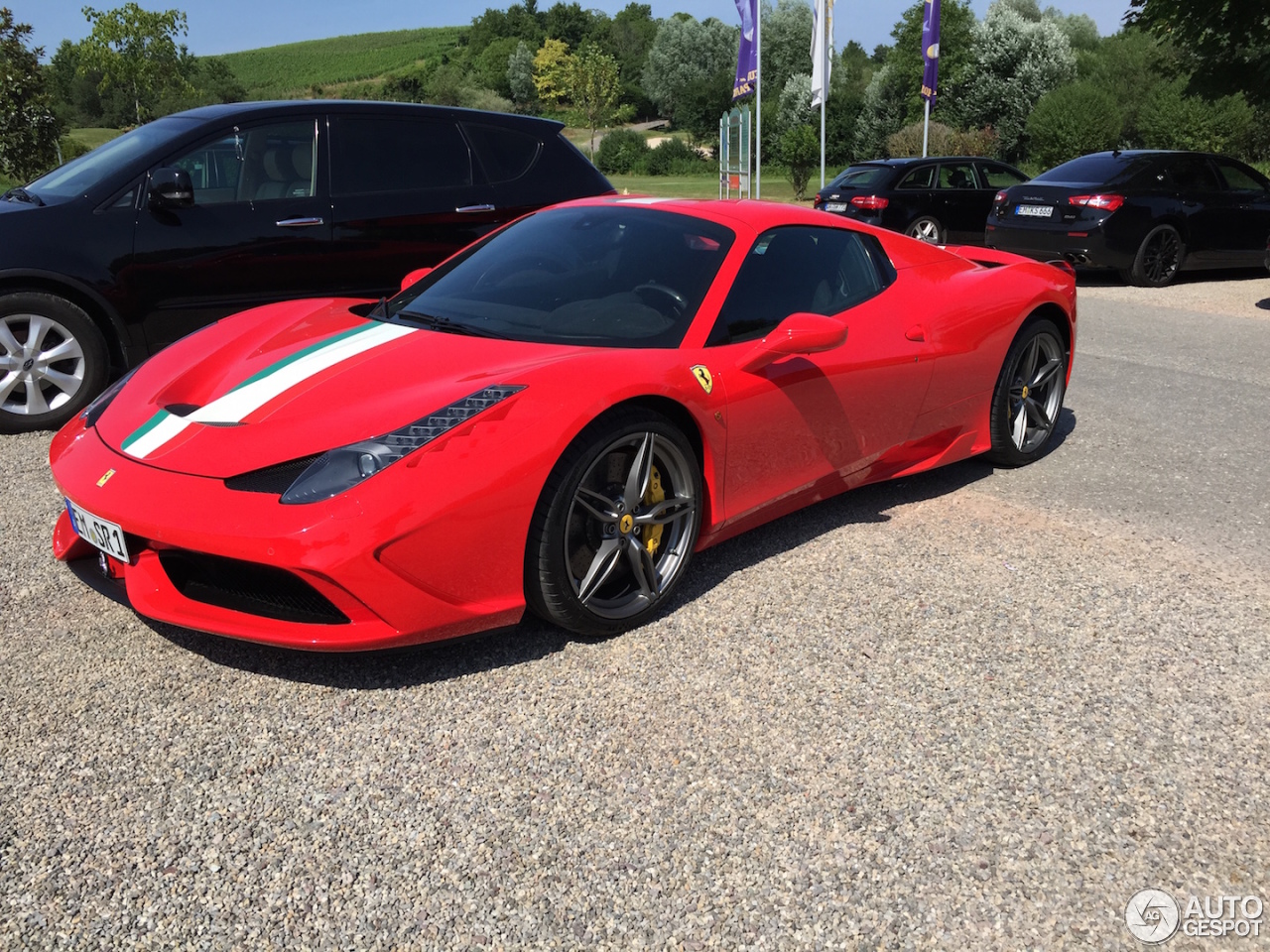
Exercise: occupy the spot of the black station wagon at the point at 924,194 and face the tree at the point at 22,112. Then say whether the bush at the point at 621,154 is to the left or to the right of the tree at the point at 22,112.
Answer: right

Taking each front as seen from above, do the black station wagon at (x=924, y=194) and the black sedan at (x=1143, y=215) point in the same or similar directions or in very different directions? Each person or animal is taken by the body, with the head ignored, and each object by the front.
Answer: same or similar directions

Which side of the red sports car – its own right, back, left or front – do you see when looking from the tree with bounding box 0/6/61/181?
right

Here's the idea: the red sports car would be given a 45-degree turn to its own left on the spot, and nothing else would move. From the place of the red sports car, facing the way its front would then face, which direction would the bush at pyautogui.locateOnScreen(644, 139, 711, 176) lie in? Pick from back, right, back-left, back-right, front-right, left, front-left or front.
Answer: back

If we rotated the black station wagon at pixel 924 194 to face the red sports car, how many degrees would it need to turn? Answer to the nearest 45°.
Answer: approximately 135° to its right

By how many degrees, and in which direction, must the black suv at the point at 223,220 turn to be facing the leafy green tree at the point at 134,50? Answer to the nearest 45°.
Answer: approximately 90° to its right

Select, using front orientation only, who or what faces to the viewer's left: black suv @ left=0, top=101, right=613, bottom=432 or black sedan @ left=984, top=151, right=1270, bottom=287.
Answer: the black suv

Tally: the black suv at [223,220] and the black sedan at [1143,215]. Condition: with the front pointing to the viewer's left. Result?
1

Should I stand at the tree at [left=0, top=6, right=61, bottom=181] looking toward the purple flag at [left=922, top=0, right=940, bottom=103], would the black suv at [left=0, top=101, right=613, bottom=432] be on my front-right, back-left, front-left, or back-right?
front-right

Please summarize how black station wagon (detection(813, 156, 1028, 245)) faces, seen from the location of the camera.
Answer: facing away from the viewer and to the right of the viewer

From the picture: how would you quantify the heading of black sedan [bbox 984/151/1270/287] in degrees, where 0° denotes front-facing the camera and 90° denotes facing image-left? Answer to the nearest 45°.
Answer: approximately 225°

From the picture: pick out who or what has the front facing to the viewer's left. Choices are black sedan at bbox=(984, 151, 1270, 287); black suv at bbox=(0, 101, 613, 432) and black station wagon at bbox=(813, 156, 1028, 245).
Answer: black suv at bbox=(0, 101, 613, 432)

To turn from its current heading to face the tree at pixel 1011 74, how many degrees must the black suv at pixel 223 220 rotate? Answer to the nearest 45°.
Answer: approximately 135° to its right

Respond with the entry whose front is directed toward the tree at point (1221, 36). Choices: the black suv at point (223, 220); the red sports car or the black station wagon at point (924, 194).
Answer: the black station wagon at point (924, 194)

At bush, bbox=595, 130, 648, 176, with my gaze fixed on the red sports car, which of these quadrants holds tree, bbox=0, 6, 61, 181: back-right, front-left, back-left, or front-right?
front-right

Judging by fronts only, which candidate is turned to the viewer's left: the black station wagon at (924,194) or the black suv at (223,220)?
the black suv at (223,220)

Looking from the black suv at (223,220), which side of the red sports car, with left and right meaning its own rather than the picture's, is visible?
right

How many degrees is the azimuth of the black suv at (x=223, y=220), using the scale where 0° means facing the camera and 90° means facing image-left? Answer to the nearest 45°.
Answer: approximately 90°

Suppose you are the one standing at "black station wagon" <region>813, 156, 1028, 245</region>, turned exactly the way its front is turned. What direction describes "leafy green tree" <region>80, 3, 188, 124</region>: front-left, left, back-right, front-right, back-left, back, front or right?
left

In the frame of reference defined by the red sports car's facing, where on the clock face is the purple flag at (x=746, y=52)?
The purple flag is roughly at 5 o'clock from the red sports car.

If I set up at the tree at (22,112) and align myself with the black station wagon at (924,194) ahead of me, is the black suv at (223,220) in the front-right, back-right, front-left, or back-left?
front-right
